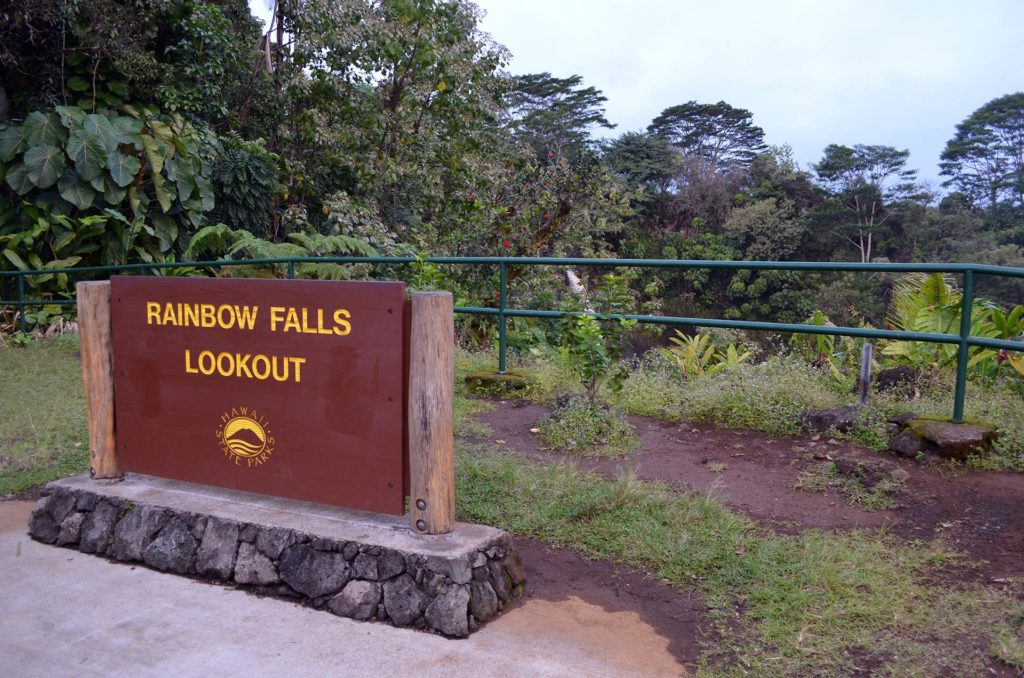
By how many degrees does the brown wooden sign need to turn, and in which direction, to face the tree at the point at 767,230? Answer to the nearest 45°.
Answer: approximately 180°

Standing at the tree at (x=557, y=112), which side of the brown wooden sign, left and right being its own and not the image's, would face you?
back

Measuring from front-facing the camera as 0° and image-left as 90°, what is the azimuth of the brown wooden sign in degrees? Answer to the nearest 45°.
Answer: approximately 45°

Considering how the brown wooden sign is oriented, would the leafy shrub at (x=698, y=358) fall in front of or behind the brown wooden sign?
behind

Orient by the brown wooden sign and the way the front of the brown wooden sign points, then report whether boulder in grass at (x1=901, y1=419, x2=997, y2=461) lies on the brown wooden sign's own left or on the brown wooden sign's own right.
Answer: on the brown wooden sign's own left

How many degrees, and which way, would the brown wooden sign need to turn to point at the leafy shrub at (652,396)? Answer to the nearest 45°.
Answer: approximately 180°

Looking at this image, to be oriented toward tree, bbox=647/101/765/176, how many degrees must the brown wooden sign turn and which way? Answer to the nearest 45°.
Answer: approximately 180°

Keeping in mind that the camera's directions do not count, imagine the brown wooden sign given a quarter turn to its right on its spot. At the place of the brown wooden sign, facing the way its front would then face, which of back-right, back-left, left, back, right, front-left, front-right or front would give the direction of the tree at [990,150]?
right

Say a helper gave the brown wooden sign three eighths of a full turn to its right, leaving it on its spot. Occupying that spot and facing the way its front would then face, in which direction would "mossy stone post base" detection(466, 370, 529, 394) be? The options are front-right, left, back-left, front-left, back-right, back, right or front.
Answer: front-right

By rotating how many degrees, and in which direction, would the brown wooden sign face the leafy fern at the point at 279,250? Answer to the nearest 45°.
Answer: approximately 135° to its right

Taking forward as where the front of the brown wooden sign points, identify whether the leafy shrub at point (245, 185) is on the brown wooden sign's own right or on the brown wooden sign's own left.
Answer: on the brown wooden sign's own right
